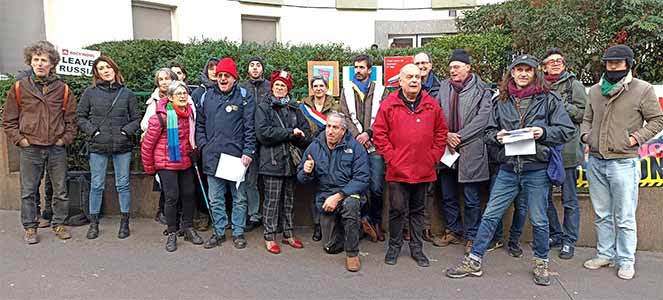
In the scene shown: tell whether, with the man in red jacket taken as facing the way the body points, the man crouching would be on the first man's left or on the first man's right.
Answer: on the first man's right

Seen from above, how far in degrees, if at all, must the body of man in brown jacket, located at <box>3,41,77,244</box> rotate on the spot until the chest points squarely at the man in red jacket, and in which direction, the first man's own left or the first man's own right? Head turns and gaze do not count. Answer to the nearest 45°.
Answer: approximately 45° to the first man's own left

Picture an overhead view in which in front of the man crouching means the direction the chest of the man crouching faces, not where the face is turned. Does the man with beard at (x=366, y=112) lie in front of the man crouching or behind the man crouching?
behind

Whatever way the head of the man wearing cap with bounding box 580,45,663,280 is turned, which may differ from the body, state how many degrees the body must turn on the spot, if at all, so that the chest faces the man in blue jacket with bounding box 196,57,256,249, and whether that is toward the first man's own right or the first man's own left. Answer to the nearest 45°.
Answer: approximately 45° to the first man's own right

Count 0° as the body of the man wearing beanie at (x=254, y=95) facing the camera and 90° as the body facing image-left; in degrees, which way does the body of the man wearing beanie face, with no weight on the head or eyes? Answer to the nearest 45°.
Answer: approximately 0°
